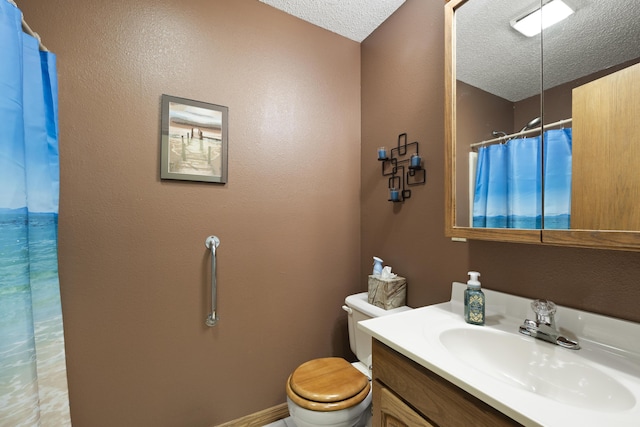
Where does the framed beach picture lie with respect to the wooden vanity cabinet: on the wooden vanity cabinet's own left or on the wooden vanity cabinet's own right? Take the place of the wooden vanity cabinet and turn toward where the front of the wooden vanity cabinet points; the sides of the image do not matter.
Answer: on the wooden vanity cabinet's own right

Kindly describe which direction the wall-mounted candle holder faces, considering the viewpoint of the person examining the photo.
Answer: facing the viewer and to the left of the viewer

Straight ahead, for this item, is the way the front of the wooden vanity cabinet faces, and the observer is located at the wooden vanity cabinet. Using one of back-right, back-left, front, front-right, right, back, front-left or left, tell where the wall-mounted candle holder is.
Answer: back-right

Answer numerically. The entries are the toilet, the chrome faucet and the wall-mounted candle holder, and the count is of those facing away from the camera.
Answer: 0

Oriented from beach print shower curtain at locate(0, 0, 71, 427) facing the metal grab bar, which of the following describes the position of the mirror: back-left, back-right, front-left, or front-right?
front-right

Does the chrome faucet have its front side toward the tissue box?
no

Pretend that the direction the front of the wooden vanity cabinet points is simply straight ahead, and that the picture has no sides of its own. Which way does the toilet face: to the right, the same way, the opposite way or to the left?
the same way

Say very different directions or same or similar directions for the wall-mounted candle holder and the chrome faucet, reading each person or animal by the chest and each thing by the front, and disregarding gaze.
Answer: same or similar directions

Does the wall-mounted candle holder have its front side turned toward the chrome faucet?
no

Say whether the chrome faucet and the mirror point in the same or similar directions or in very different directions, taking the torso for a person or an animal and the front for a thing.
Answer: same or similar directions

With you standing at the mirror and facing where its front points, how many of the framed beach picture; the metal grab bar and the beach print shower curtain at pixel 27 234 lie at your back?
0

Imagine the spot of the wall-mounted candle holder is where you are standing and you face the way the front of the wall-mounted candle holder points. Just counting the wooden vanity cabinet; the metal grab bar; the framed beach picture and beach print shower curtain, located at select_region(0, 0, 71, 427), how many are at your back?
0
